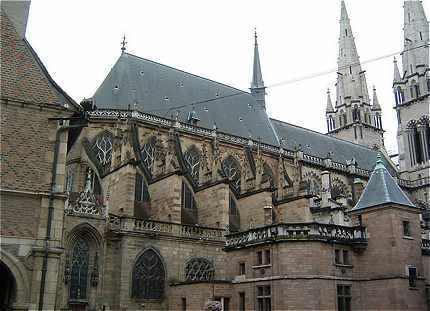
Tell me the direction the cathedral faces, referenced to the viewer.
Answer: facing away from the viewer and to the right of the viewer
